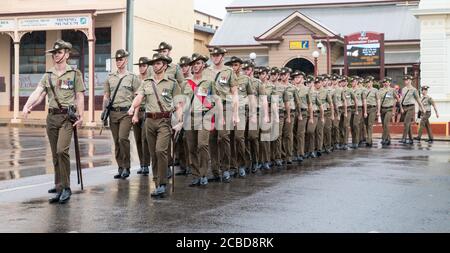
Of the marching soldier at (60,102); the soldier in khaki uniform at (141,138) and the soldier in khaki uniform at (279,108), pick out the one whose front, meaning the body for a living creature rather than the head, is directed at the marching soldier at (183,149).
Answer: the soldier in khaki uniform at (279,108)

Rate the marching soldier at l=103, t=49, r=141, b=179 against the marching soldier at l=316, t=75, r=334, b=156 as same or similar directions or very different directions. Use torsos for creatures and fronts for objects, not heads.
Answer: same or similar directions

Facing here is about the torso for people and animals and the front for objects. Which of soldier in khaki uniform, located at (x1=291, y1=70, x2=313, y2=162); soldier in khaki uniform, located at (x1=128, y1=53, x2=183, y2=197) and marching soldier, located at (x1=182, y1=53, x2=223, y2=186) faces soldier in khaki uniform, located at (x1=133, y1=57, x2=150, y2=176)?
soldier in khaki uniform, located at (x1=291, y1=70, x2=313, y2=162)

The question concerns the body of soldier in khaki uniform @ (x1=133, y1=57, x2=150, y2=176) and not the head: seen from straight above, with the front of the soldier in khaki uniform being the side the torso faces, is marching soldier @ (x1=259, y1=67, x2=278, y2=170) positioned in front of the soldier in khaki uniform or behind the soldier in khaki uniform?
behind

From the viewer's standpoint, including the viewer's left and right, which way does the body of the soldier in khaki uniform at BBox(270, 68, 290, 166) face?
facing the viewer and to the left of the viewer

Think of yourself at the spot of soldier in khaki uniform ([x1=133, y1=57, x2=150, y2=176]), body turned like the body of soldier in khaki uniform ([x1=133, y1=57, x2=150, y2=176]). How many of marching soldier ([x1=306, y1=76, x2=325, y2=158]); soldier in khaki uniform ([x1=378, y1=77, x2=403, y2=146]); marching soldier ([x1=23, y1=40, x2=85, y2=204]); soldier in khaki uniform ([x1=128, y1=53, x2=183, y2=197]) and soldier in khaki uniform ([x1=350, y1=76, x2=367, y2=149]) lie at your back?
3

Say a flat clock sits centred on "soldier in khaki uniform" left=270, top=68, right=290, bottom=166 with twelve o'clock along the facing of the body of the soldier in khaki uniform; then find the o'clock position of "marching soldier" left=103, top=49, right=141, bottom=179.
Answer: The marching soldier is roughly at 12 o'clock from the soldier in khaki uniform.

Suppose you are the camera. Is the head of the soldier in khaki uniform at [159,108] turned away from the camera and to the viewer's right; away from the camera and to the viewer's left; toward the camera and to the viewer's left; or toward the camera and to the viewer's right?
toward the camera and to the viewer's left

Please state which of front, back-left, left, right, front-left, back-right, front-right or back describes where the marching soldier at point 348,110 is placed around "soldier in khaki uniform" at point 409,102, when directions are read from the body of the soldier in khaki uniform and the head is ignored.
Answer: front

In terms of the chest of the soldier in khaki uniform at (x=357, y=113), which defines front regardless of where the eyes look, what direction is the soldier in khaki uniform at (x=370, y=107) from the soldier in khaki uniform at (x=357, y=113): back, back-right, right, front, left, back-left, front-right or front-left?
back

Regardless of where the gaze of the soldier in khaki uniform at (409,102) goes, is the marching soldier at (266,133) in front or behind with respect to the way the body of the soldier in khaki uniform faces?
in front

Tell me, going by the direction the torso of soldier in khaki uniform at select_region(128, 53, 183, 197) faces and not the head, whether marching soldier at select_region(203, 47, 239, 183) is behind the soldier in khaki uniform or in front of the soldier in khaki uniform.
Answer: behind

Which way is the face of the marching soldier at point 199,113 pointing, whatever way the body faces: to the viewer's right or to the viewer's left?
to the viewer's left

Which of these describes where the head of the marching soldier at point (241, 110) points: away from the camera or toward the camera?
toward the camera

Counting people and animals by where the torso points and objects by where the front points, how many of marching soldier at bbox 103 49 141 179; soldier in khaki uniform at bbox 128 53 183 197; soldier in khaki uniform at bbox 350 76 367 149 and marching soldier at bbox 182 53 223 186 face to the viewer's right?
0

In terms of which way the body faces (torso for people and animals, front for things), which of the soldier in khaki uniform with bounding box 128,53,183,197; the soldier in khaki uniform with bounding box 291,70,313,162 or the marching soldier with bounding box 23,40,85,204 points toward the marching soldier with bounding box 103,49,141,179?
the soldier in khaki uniform with bounding box 291,70,313,162

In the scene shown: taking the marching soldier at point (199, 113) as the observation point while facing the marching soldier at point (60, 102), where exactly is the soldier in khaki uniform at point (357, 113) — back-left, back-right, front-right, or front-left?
back-right

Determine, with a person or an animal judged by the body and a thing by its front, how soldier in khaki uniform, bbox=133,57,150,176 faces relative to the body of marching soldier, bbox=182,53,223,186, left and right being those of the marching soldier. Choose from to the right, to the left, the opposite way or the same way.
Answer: the same way

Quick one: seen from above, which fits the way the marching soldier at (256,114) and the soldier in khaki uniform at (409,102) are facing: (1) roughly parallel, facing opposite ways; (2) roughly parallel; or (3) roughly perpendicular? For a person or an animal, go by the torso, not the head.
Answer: roughly parallel

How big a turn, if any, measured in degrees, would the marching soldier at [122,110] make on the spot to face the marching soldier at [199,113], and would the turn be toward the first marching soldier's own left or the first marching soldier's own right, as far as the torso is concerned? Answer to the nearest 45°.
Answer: approximately 90° to the first marching soldier's own left

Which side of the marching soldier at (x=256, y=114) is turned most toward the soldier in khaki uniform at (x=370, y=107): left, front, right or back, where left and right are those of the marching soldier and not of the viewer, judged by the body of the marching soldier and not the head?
back
